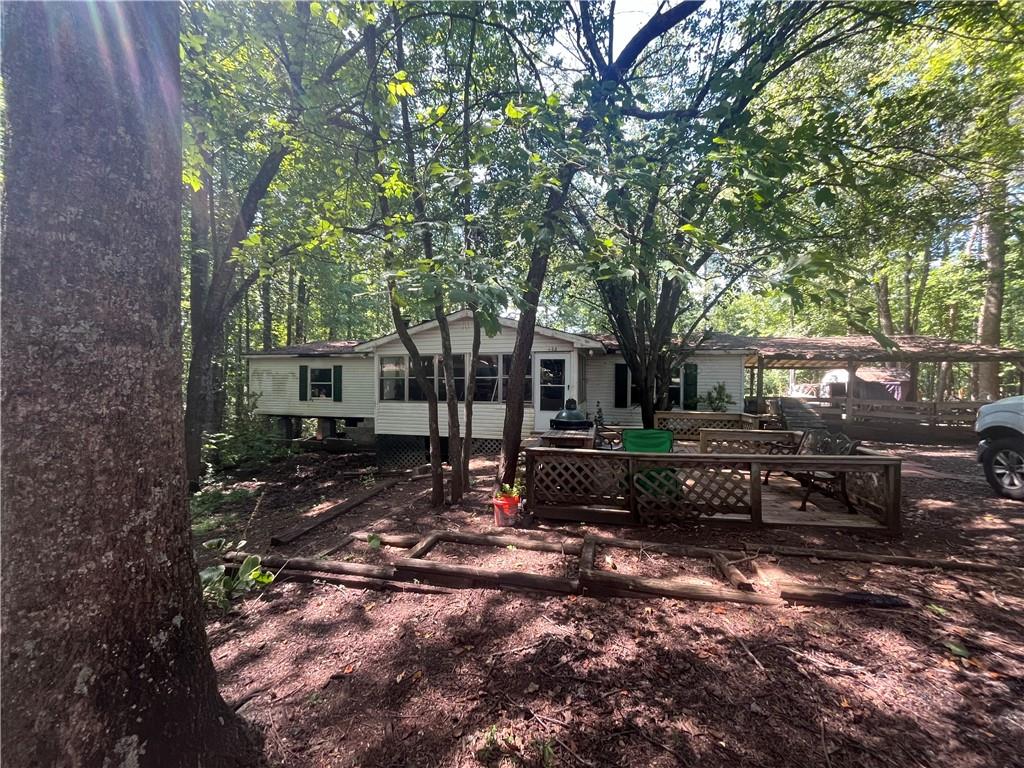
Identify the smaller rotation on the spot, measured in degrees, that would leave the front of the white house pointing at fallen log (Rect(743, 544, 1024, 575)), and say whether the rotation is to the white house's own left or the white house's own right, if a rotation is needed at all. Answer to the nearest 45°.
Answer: approximately 45° to the white house's own left

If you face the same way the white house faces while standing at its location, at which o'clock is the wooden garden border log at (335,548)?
The wooden garden border log is roughly at 12 o'clock from the white house.

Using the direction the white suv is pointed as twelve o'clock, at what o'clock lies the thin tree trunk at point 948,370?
The thin tree trunk is roughly at 3 o'clock from the white suv.

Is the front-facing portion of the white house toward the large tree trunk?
yes

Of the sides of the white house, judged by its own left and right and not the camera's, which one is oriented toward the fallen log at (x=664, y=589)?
front

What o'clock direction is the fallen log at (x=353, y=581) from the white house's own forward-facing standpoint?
The fallen log is roughly at 12 o'clock from the white house.

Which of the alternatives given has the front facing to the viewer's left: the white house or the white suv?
the white suv

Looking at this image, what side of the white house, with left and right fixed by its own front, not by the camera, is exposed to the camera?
front

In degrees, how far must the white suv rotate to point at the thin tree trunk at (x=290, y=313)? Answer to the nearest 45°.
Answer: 0° — it already faces it

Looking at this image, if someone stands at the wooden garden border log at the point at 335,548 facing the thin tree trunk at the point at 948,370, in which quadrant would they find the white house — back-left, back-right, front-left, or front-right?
front-left

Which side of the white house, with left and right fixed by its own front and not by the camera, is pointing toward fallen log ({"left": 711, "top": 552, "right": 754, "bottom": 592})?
front

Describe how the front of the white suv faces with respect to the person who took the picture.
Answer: facing to the left of the viewer
